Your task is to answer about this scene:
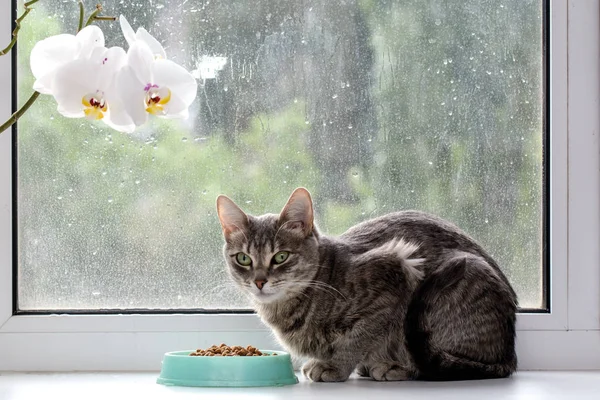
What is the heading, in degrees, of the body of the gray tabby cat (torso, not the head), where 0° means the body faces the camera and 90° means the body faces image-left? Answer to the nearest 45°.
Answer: approximately 90°

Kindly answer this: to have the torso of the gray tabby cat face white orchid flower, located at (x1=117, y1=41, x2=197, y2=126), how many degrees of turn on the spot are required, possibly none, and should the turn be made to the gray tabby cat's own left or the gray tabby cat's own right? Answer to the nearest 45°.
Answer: approximately 45° to the gray tabby cat's own left

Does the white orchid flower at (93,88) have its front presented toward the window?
no

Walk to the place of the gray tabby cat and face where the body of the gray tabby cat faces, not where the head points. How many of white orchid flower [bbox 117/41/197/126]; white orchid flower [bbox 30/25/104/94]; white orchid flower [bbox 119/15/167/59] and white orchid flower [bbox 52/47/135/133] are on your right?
0

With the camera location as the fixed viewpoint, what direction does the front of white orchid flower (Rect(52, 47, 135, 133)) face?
facing the viewer

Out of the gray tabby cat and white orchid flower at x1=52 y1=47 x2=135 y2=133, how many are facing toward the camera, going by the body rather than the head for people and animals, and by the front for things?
1

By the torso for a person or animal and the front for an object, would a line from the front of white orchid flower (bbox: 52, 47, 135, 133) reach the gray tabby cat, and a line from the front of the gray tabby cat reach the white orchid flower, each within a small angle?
no

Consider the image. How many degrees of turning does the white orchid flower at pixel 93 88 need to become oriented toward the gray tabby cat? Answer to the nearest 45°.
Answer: approximately 135° to its left
